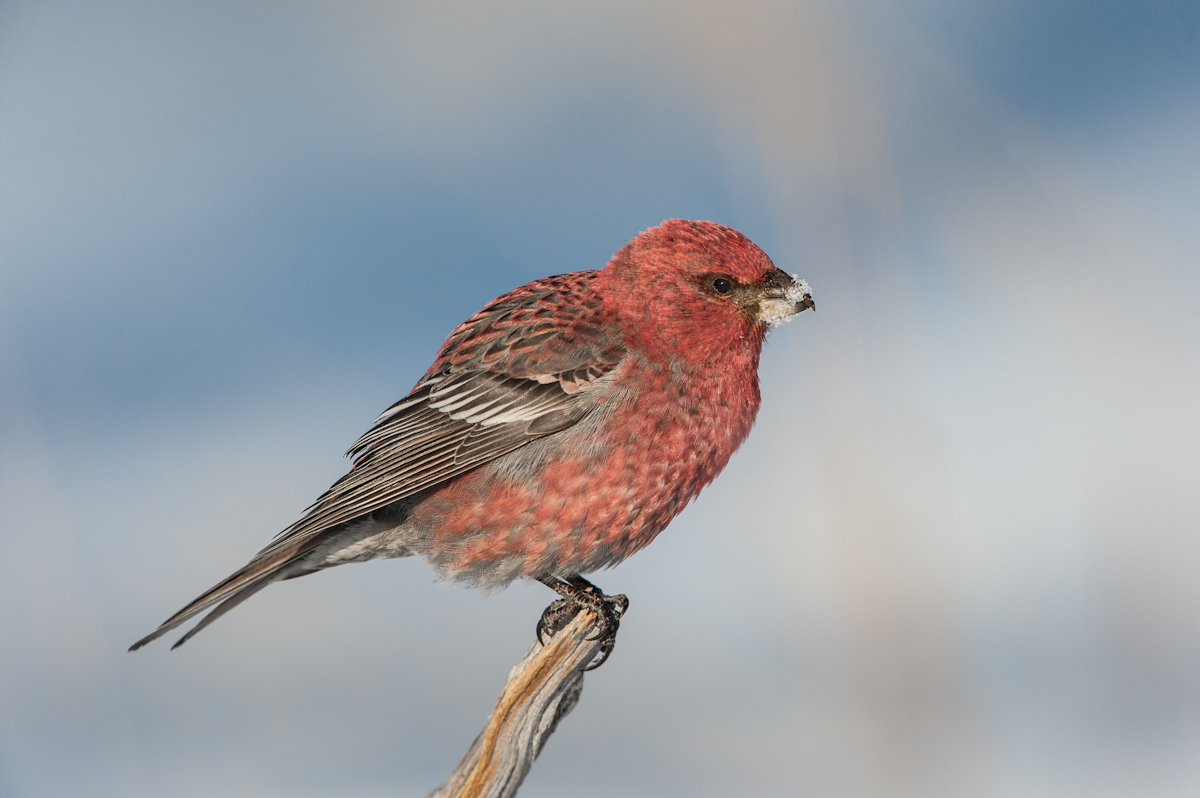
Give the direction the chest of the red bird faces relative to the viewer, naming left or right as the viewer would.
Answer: facing to the right of the viewer
